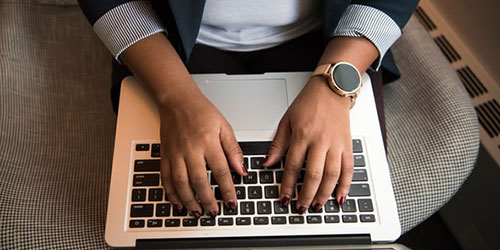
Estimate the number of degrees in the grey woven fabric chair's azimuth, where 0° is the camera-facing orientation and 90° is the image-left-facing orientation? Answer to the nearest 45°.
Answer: approximately 0°

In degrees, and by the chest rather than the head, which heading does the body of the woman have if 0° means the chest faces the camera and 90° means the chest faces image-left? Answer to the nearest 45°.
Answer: approximately 0°

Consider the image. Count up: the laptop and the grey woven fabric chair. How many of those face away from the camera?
1

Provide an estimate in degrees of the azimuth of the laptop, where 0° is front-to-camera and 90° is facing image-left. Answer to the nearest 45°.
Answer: approximately 180°
